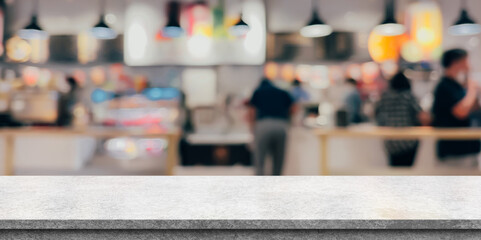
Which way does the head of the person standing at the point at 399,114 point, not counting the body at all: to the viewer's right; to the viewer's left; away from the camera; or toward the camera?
away from the camera

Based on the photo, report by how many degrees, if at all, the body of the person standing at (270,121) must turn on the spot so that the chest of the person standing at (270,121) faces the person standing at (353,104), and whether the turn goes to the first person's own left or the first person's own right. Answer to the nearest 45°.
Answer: approximately 45° to the first person's own right

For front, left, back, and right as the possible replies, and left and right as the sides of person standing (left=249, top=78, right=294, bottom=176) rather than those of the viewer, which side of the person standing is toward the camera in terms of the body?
back

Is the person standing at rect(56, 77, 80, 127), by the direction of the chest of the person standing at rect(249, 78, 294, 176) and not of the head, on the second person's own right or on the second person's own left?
on the second person's own left

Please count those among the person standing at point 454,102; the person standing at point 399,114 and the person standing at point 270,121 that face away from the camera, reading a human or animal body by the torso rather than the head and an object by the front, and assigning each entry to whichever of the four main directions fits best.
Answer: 2

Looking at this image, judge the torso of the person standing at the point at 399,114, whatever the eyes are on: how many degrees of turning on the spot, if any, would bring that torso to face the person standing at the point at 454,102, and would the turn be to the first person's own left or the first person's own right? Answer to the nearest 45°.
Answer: approximately 135° to the first person's own right

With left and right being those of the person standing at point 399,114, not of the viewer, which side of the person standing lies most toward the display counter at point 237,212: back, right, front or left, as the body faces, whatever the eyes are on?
back

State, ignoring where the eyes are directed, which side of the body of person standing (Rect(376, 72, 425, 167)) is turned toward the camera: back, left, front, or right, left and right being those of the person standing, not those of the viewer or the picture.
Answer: back

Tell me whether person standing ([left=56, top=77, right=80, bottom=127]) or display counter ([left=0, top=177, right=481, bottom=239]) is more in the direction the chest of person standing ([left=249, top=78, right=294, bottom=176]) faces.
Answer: the person standing

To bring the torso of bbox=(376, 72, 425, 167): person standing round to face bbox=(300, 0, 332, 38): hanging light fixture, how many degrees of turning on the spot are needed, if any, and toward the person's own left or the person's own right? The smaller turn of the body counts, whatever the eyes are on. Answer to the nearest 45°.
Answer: approximately 45° to the person's own left

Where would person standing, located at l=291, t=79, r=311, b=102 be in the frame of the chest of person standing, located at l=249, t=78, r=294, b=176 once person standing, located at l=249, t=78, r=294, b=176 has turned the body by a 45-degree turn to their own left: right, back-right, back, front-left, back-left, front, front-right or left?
front-right
